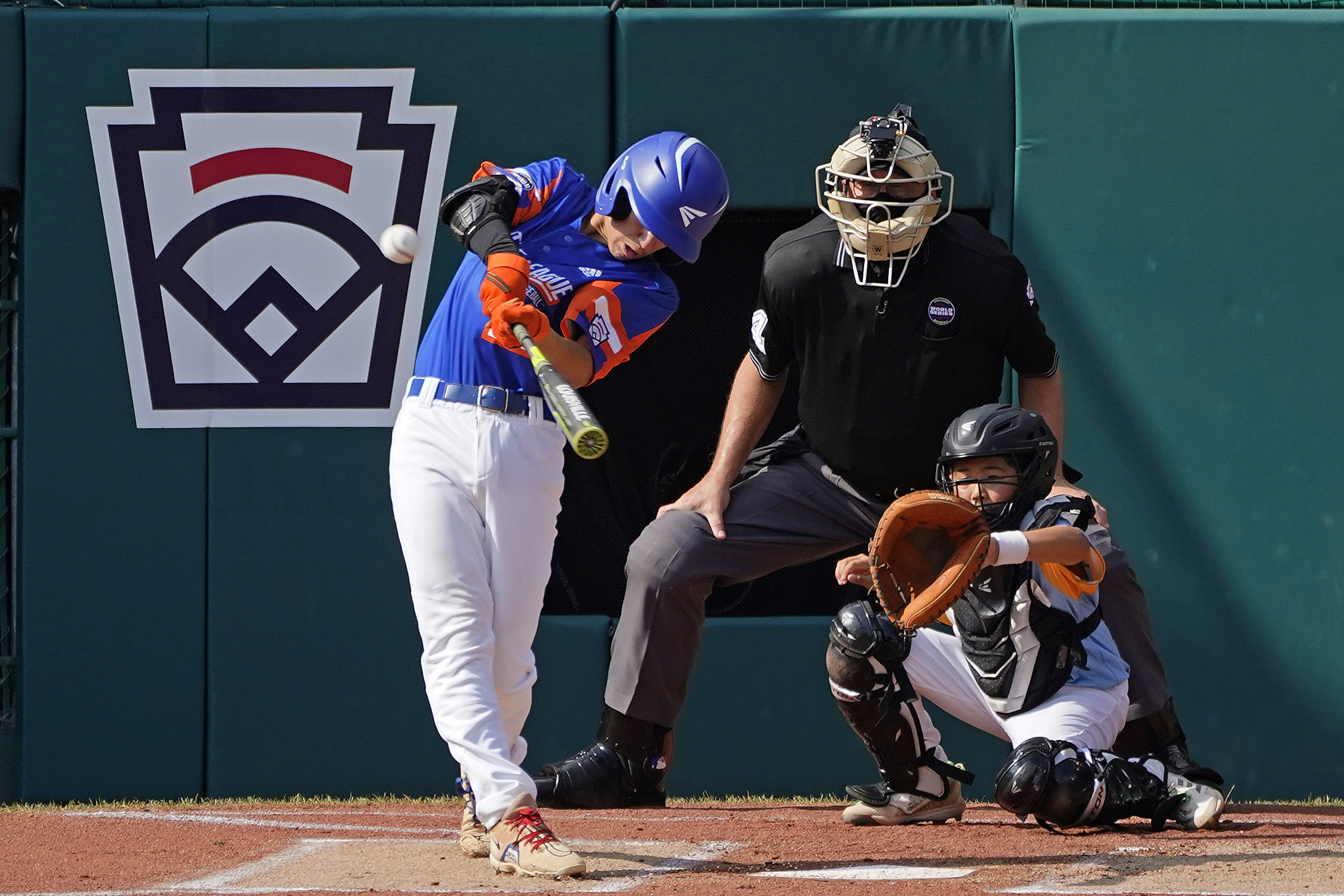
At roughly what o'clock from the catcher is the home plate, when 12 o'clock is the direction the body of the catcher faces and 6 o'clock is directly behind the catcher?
The home plate is roughly at 11 o'clock from the catcher.

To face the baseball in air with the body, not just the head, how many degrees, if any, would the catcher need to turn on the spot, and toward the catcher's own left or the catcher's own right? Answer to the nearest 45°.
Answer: approximately 45° to the catcher's own right

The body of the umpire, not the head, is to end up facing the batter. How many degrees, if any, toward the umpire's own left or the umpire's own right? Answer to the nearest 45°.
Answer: approximately 45° to the umpire's own right

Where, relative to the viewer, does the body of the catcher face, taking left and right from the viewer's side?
facing the viewer and to the left of the viewer

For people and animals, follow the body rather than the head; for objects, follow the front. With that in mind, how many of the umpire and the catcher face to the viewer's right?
0

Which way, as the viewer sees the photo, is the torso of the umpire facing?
toward the camera

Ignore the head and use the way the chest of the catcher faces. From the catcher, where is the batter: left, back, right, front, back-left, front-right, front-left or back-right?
front

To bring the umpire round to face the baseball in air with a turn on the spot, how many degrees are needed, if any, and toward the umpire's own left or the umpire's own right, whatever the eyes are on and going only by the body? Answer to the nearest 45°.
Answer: approximately 45° to the umpire's own right

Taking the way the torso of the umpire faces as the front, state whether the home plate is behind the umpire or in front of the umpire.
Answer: in front
